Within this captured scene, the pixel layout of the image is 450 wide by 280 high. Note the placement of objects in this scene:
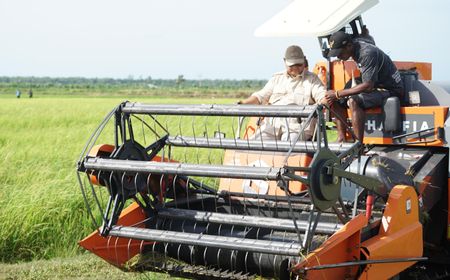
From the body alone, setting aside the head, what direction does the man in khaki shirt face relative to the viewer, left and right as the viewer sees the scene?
facing the viewer

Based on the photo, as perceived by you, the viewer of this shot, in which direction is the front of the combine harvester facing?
facing the viewer and to the left of the viewer
